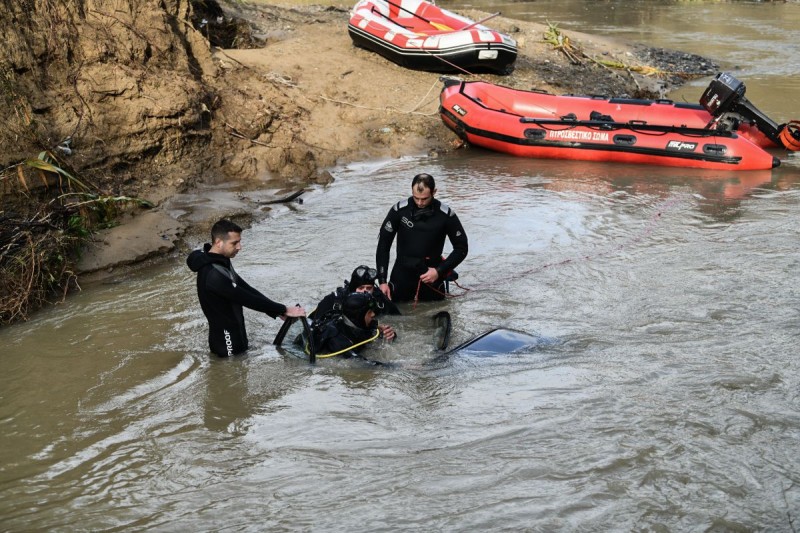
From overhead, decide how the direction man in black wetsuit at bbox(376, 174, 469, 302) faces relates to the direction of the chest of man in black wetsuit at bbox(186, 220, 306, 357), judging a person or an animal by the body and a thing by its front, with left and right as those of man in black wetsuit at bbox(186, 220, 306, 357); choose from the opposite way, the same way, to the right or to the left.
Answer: to the right

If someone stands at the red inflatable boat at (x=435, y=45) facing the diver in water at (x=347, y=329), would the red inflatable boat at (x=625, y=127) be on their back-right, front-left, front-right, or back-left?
front-left

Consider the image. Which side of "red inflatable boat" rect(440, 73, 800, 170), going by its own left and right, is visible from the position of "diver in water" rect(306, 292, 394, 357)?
left

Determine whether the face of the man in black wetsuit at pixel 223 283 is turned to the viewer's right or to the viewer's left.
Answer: to the viewer's right

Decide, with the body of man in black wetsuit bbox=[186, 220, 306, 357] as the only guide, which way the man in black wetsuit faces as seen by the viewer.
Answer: to the viewer's right

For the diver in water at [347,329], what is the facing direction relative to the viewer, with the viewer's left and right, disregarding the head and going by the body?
facing to the right of the viewer

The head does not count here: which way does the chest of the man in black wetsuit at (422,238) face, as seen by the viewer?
toward the camera

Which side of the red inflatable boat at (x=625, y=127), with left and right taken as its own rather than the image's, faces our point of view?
left

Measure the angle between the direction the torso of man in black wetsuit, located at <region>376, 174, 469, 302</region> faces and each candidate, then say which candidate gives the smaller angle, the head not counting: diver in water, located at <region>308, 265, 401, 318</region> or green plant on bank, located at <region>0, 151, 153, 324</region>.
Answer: the diver in water

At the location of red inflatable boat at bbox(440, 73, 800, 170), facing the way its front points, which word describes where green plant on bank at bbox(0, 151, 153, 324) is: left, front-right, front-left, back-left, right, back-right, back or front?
front-left
